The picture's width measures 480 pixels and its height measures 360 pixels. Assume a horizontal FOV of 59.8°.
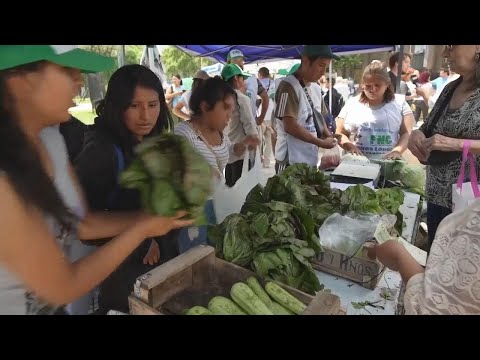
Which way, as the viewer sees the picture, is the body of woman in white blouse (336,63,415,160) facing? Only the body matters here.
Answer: toward the camera

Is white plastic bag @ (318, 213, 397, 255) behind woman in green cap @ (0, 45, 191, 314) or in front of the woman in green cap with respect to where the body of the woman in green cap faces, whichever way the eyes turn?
in front

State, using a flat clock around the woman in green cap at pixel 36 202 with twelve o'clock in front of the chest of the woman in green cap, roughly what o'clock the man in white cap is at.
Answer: The man in white cap is roughly at 10 o'clock from the woman in green cap.

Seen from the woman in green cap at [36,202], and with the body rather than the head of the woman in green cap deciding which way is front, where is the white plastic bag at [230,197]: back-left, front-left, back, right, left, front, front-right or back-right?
front-left

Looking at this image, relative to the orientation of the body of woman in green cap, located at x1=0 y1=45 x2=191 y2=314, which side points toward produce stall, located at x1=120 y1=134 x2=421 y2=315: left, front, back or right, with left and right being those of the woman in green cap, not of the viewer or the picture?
front

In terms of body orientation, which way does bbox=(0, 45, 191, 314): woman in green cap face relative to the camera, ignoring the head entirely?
to the viewer's right

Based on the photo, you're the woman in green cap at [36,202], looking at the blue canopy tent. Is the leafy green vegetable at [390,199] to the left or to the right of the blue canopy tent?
right

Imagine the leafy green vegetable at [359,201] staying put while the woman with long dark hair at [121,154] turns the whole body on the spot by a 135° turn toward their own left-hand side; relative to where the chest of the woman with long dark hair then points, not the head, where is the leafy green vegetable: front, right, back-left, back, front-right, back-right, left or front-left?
right

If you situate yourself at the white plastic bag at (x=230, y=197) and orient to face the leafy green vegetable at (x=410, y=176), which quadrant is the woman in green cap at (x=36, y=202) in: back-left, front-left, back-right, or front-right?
back-right

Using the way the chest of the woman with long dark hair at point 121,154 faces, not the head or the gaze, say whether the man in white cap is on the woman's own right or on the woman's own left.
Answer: on the woman's own left

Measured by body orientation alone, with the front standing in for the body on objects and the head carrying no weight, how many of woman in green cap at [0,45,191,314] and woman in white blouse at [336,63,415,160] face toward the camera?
1

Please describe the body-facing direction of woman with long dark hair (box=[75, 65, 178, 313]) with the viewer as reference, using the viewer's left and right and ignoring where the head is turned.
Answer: facing the viewer and to the right of the viewer

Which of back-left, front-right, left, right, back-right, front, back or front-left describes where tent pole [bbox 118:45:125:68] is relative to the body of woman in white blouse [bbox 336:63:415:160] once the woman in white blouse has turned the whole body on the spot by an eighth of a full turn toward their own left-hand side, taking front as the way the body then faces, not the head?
right

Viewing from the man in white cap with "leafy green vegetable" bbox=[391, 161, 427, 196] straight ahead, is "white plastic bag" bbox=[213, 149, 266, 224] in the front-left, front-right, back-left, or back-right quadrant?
front-right

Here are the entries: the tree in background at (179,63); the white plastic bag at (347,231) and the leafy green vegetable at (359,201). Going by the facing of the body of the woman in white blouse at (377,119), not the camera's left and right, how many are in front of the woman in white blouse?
2

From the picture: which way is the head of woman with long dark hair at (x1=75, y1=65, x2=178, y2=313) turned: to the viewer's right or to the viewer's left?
to the viewer's right

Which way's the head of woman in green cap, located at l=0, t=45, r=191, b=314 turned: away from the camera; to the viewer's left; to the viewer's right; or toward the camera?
to the viewer's right

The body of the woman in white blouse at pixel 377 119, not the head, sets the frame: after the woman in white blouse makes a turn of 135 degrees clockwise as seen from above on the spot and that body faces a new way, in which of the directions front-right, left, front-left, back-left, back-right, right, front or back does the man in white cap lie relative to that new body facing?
front
